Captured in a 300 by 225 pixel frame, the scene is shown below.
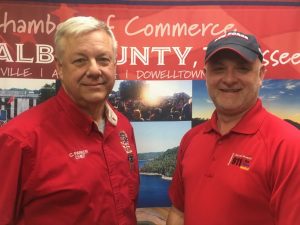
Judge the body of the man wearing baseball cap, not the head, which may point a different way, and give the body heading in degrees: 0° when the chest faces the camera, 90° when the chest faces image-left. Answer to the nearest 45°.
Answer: approximately 45°

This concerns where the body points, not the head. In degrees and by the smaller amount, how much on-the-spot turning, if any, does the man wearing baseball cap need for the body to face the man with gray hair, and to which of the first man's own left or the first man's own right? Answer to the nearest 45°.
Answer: approximately 45° to the first man's own right

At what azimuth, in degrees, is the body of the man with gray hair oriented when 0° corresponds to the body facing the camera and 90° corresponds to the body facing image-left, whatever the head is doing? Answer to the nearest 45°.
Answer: approximately 315°
